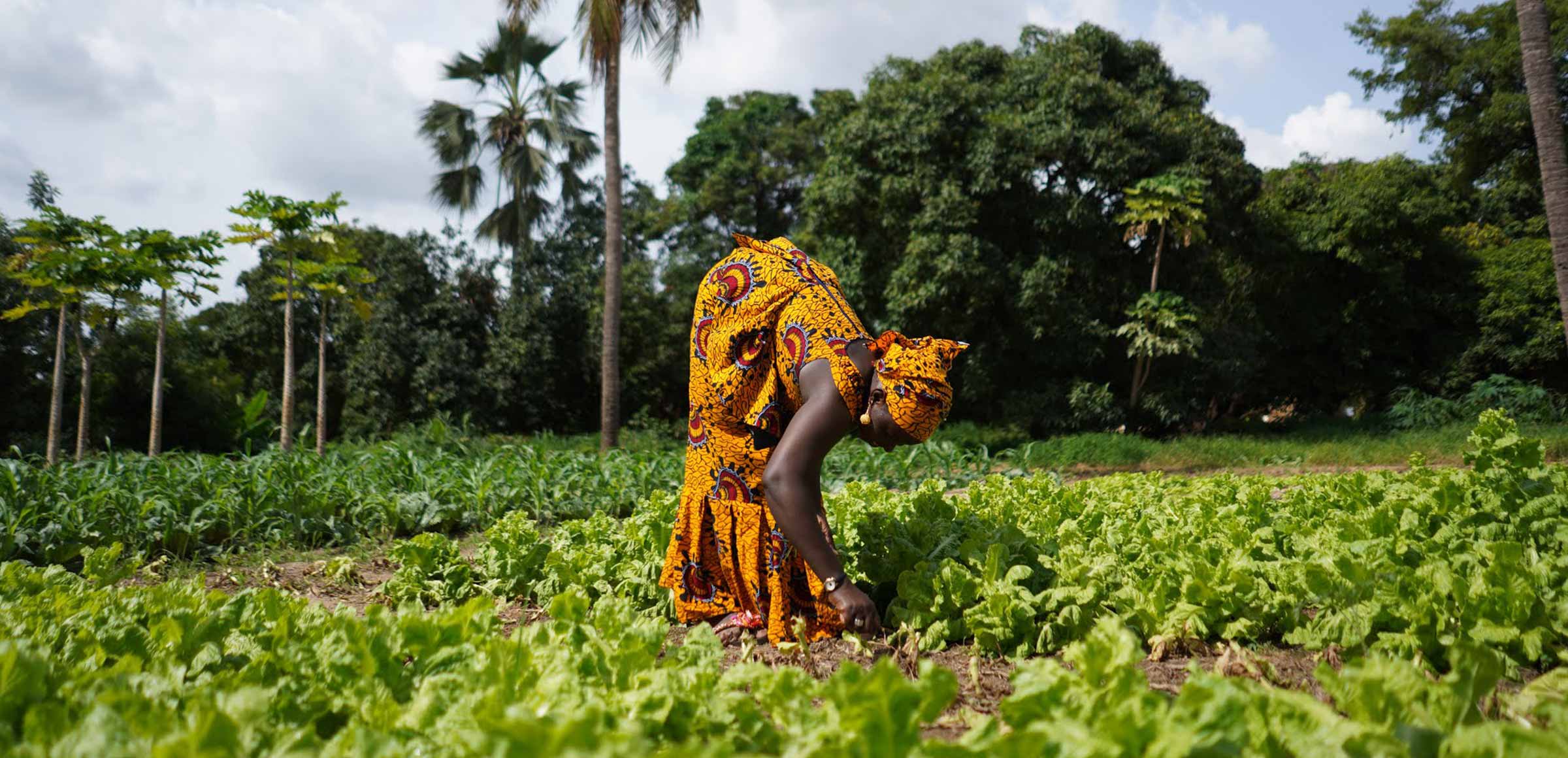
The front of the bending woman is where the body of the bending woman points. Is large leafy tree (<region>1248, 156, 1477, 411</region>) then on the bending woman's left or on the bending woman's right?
on the bending woman's left

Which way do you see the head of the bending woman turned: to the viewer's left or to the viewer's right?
to the viewer's right

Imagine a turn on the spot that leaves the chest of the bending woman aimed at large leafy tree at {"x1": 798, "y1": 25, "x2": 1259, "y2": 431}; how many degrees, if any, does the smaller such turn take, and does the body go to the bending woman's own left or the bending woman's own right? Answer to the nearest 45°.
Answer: approximately 90° to the bending woman's own left

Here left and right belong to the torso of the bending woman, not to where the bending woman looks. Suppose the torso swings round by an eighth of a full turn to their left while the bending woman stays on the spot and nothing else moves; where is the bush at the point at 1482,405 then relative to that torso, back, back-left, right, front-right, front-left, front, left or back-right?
front

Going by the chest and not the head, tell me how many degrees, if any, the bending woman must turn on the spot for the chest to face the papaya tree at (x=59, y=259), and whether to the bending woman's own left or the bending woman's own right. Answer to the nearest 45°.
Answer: approximately 135° to the bending woman's own left

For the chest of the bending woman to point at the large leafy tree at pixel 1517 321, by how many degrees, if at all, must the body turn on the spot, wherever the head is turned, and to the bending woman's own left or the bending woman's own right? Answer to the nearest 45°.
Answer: approximately 45° to the bending woman's own left

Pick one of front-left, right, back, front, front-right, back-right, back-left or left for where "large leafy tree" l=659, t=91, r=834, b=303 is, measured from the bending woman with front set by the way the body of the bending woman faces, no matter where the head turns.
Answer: left

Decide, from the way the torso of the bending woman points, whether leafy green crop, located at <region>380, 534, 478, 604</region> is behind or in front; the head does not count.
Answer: behind

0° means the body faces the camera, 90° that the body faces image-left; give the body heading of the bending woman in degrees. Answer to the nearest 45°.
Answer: approximately 270°

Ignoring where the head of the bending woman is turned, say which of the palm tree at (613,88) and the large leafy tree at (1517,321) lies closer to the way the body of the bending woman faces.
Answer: the large leafy tree

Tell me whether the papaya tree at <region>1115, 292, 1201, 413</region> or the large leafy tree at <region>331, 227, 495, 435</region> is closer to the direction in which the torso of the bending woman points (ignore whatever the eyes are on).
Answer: the papaya tree

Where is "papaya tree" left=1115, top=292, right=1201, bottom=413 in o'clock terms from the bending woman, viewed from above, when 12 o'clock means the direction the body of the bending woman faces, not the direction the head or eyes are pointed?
The papaya tree is roughly at 10 o'clock from the bending woman.
